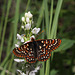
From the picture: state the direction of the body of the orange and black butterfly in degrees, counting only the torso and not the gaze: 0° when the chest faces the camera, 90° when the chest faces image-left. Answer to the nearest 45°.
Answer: approximately 180°
